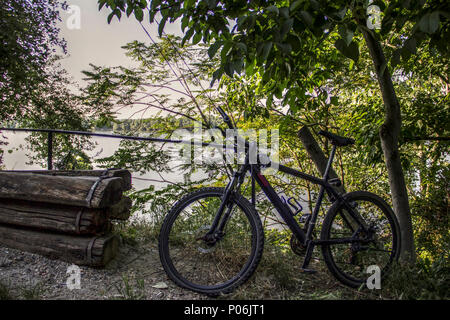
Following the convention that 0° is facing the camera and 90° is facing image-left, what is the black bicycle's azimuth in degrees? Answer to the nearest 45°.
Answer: approximately 45°

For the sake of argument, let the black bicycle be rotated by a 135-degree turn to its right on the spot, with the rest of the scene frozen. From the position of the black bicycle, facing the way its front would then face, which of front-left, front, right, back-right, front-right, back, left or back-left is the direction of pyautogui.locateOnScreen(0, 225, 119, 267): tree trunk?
left

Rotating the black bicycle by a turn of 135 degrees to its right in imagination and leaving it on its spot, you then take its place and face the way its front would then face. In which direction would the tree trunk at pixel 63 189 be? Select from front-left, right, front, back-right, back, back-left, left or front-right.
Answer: left

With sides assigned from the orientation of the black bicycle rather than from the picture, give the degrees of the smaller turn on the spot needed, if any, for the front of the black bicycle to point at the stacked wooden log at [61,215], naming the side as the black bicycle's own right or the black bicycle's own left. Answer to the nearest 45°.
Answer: approximately 45° to the black bicycle's own right

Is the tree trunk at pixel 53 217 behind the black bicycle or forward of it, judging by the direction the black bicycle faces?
forward

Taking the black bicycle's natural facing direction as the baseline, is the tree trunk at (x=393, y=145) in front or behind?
behind
